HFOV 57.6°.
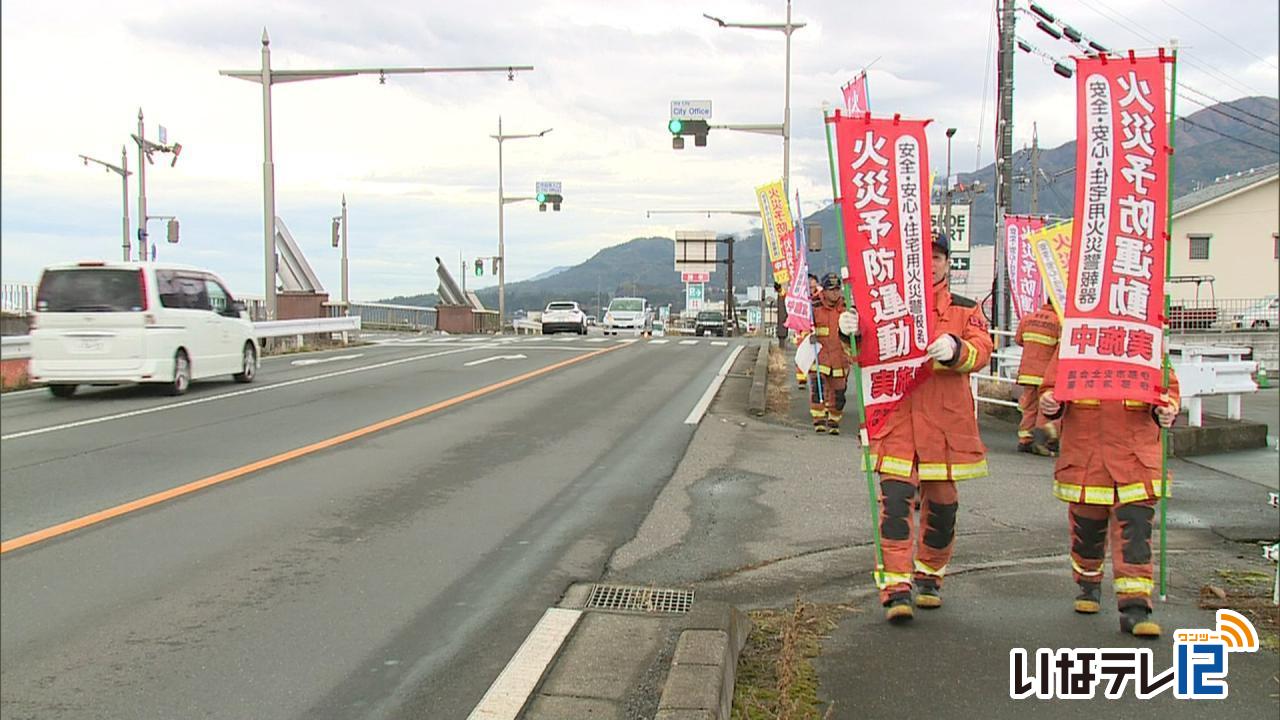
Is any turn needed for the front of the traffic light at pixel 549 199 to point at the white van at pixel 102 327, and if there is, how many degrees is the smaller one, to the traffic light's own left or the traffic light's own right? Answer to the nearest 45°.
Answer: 0° — it already faces it

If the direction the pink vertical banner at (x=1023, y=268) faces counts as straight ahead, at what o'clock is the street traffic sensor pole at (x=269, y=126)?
The street traffic sensor pole is roughly at 4 o'clock from the pink vertical banner.

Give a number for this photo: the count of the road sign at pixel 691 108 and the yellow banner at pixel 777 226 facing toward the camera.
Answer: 2

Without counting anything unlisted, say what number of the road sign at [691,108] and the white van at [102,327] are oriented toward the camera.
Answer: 1

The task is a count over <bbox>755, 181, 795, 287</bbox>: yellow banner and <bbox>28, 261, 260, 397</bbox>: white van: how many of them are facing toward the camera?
1

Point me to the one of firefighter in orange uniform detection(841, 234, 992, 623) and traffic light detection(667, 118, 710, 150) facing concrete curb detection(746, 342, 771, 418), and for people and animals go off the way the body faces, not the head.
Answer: the traffic light

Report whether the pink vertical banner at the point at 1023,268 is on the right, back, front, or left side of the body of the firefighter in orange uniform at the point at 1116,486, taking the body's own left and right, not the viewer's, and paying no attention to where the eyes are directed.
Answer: back

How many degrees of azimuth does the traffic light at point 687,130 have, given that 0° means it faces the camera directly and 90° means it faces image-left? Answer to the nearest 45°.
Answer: approximately 0°

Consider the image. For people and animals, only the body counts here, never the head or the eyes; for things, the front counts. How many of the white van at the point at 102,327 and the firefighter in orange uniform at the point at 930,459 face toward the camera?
1

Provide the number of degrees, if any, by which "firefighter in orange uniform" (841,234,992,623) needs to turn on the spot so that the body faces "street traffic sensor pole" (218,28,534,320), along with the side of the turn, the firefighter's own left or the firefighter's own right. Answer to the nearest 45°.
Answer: approximately 135° to the firefighter's own right

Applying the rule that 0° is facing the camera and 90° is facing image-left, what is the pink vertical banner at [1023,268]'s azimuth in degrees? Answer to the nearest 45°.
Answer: approximately 0°
